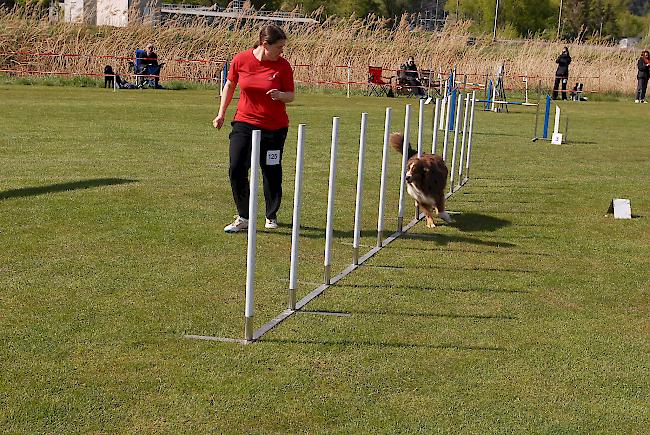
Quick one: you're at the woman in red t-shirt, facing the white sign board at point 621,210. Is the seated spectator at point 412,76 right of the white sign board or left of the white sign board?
left

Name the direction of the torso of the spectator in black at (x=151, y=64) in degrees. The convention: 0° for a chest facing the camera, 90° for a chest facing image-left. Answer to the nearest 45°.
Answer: approximately 315°

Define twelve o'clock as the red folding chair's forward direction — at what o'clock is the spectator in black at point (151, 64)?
The spectator in black is roughly at 4 o'clock from the red folding chair.

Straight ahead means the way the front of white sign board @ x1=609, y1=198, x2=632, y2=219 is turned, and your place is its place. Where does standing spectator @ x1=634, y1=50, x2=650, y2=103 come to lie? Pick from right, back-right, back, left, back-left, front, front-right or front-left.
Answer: back

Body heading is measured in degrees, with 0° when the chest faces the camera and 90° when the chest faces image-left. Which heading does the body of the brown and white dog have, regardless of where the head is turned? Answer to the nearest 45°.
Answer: approximately 45°

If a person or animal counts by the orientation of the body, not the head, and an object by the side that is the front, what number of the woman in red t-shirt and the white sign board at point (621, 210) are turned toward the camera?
2

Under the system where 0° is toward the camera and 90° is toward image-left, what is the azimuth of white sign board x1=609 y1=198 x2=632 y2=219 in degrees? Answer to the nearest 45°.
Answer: approximately 0°

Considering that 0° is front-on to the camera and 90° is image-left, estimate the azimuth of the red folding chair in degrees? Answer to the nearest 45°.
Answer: approximately 315°
